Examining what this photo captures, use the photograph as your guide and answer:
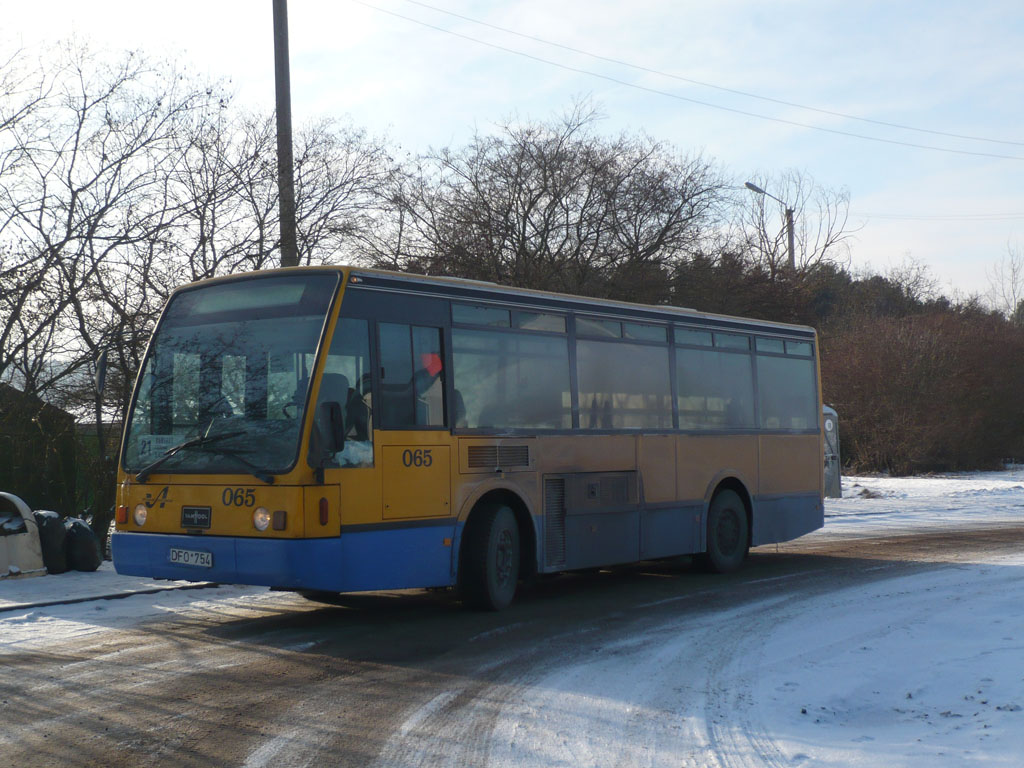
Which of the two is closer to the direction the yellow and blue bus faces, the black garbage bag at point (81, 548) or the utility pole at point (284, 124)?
the black garbage bag

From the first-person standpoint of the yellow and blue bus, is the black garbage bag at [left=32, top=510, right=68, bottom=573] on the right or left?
on its right

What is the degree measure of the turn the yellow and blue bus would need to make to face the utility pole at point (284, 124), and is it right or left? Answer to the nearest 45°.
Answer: approximately 135° to its right

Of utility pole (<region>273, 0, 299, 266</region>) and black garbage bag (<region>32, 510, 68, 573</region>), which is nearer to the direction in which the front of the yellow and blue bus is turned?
the black garbage bag

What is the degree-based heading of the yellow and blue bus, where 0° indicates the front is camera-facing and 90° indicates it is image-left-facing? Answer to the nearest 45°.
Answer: approximately 45°
